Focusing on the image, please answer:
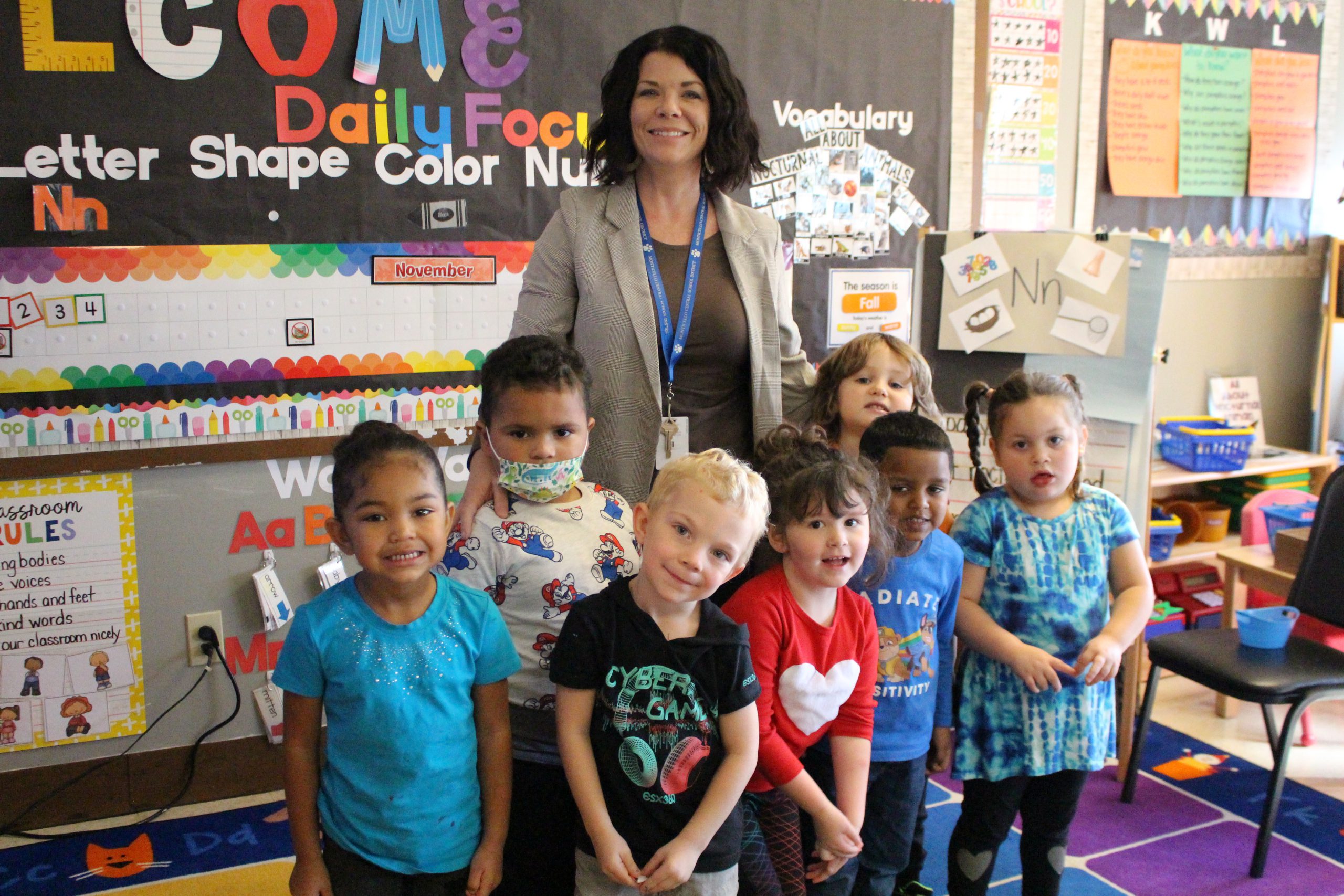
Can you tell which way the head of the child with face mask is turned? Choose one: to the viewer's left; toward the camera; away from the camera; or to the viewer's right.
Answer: toward the camera

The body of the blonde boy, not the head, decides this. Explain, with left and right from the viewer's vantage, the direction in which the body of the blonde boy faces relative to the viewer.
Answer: facing the viewer

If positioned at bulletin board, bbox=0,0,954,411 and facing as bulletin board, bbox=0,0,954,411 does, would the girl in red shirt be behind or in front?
in front

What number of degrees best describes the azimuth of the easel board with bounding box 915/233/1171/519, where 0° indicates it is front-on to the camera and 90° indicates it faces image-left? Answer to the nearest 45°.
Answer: approximately 0°

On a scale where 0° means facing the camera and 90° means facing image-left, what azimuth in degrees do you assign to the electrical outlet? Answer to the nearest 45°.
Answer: approximately 0°

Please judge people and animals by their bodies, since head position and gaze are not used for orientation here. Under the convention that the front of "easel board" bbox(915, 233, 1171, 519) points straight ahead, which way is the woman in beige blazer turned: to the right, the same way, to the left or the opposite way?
the same way

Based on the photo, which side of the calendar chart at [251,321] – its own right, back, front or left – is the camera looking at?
front

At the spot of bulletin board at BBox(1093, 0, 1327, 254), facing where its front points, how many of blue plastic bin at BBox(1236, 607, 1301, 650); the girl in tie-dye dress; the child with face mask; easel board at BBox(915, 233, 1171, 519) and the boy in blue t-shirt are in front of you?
5

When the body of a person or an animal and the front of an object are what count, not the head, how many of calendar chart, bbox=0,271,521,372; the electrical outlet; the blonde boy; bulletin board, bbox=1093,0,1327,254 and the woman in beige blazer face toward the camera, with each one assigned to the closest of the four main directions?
5

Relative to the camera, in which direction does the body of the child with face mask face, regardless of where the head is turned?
toward the camera

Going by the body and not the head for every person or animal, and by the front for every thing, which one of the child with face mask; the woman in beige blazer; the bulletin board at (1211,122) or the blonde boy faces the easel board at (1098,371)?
the bulletin board at (1211,122)

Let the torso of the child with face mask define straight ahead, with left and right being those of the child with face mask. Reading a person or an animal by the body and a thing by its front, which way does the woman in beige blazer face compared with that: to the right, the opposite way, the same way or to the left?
the same way

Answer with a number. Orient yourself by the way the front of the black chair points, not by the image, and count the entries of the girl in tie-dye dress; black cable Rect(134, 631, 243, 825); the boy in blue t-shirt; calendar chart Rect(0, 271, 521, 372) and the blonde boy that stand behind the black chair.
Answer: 0

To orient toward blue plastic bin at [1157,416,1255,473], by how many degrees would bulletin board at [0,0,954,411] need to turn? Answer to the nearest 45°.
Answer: approximately 90° to its left

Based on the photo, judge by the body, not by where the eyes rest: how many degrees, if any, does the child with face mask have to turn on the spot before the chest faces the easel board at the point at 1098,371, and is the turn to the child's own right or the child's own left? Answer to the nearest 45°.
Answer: approximately 135° to the child's own left

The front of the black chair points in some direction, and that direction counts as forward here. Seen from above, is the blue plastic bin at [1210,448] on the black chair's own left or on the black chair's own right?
on the black chair's own right

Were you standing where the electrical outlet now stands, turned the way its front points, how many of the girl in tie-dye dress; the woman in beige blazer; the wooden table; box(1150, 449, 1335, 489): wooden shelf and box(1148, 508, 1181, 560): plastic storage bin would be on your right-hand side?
0

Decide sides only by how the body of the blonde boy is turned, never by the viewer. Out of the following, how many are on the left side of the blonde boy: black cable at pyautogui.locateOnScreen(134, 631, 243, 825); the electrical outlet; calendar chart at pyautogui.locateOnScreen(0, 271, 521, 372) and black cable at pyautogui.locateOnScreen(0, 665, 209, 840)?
0

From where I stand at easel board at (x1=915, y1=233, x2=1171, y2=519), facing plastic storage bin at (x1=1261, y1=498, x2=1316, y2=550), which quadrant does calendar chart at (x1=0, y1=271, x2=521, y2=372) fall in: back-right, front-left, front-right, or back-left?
back-left

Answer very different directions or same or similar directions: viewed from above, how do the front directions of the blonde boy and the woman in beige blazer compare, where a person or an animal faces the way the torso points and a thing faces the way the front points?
same or similar directions

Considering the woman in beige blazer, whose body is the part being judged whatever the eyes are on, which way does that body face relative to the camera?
toward the camera
